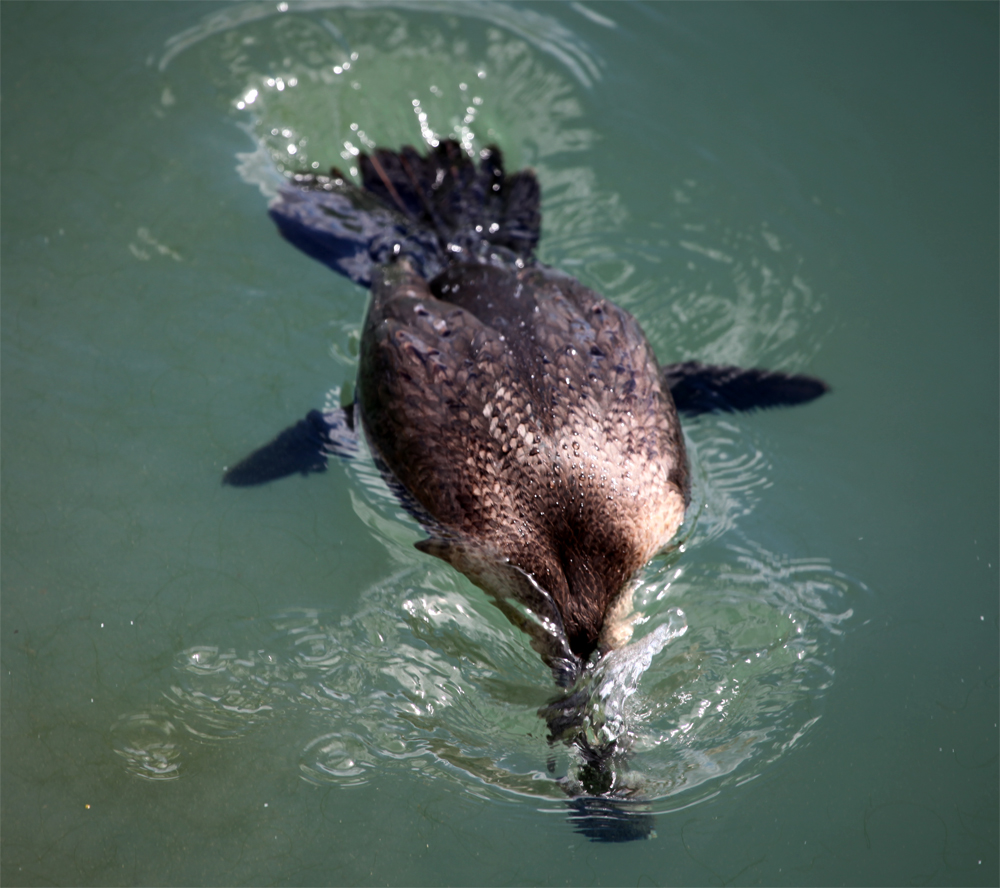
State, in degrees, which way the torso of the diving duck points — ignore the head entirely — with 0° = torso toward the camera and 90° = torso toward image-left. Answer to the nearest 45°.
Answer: approximately 0°
